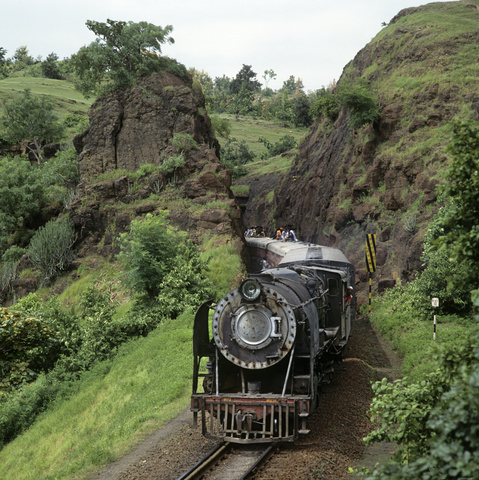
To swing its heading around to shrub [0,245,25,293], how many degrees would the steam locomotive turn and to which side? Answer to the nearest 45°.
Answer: approximately 135° to its right

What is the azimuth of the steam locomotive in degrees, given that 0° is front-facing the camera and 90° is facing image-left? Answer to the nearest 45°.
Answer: approximately 0°

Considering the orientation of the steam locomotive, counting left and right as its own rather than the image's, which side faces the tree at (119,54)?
back

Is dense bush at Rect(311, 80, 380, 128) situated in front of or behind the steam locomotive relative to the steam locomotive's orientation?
behind
